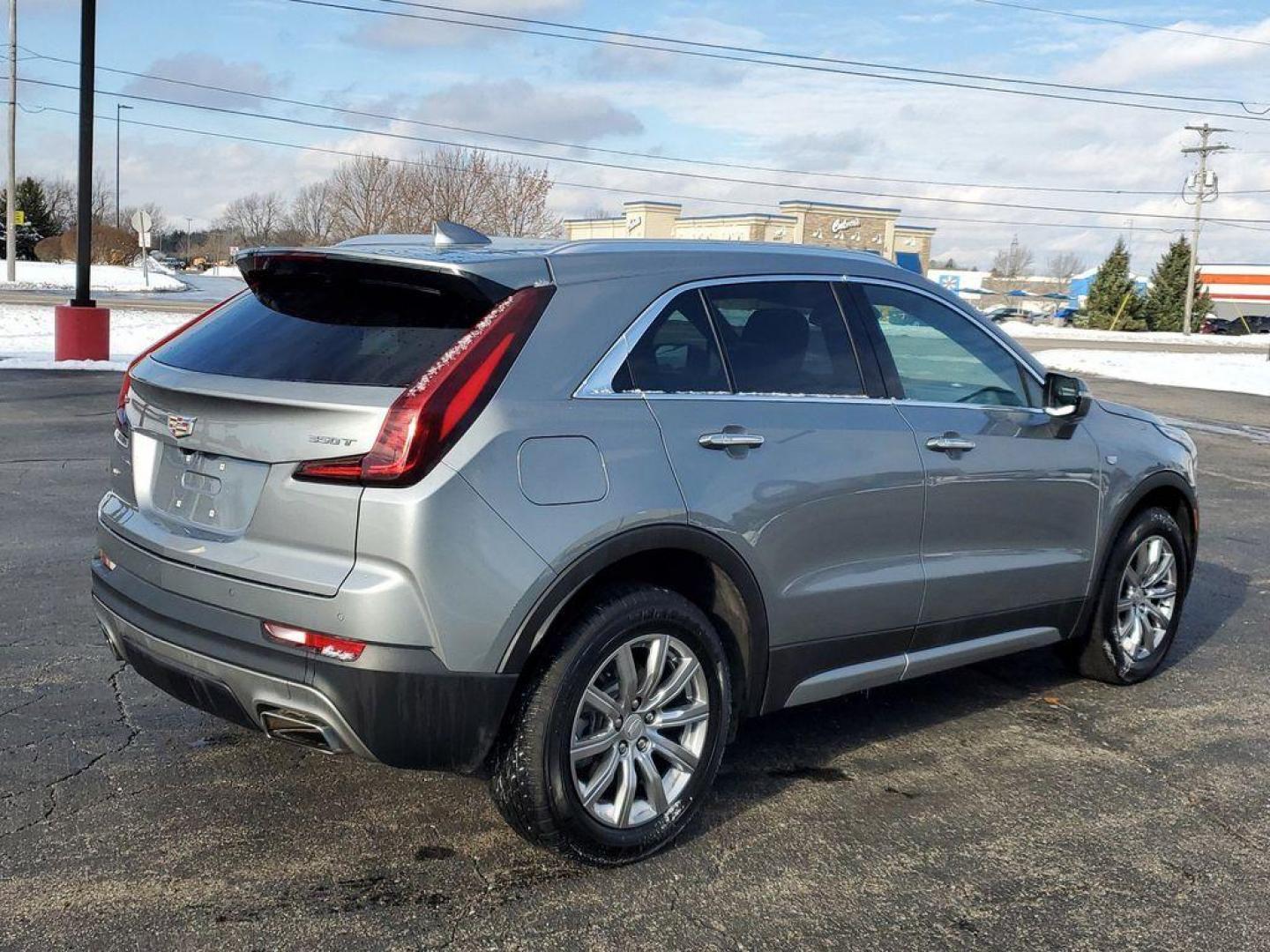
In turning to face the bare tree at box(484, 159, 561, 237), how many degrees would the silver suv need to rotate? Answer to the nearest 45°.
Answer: approximately 45° to its left

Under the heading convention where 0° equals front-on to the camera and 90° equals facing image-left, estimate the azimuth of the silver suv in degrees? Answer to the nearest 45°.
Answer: approximately 225°

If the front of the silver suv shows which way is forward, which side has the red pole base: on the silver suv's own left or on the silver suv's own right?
on the silver suv's own left

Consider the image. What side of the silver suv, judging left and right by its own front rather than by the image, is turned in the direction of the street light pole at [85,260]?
left

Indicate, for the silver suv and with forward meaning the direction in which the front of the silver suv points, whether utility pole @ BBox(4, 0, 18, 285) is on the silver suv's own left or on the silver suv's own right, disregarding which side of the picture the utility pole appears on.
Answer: on the silver suv's own left
